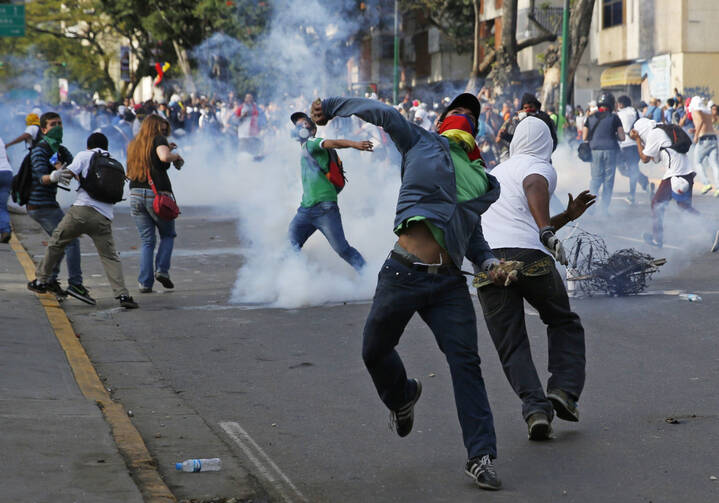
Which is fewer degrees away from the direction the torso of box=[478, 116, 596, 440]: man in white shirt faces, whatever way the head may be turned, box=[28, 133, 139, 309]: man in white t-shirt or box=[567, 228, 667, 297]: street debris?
the street debris

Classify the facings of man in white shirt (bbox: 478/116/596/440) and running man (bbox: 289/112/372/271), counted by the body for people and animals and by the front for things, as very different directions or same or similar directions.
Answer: very different directions

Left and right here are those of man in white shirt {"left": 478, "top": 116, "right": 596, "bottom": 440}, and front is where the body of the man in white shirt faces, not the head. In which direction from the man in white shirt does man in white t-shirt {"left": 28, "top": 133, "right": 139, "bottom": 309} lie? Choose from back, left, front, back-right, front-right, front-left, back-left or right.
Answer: left

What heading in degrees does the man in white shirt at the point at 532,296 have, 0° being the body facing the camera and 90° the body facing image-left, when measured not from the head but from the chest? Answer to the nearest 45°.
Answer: approximately 225°

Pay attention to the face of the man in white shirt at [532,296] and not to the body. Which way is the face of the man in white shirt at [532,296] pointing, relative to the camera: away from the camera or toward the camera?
away from the camera

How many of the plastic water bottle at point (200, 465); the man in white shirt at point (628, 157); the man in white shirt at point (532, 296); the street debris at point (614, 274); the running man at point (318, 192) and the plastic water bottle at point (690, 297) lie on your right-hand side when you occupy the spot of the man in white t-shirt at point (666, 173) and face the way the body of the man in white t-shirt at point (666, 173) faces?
1

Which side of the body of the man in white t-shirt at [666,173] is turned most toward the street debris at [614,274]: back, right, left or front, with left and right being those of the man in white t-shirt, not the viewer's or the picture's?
left

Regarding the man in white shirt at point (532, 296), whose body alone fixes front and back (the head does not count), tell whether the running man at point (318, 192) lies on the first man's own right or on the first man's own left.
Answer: on the first man's own left

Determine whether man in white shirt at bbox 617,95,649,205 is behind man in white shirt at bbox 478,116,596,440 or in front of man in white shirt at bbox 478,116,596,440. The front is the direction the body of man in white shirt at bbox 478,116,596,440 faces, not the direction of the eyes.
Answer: in front
